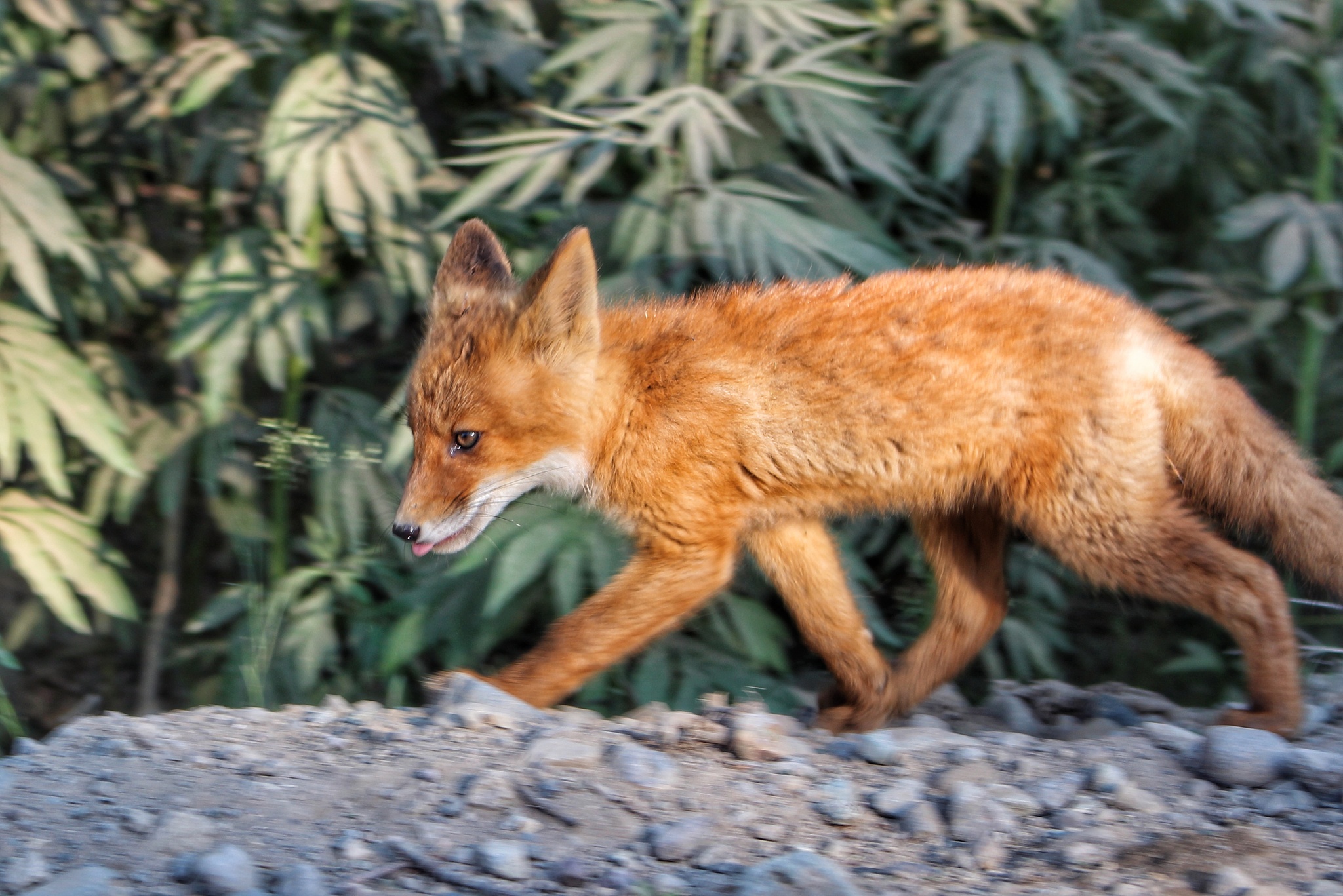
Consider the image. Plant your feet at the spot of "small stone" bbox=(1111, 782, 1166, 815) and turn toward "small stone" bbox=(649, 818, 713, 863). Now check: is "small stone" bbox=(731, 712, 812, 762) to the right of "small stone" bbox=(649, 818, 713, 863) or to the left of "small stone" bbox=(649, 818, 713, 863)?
right

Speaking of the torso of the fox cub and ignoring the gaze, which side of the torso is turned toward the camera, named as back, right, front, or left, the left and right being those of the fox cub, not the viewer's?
left

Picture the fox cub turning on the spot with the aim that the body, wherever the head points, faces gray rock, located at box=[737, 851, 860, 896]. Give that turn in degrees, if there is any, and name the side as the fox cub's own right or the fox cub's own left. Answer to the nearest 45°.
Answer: approximately 90° to the fox cub's own left

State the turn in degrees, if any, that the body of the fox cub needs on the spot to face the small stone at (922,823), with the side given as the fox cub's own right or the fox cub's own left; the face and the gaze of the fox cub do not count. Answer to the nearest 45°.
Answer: approximately 90° to the fox cub's own left

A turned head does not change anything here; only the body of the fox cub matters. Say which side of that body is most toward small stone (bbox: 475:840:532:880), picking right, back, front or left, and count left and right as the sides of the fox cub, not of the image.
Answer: left

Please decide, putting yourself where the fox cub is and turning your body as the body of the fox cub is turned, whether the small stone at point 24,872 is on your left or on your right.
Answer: on your left

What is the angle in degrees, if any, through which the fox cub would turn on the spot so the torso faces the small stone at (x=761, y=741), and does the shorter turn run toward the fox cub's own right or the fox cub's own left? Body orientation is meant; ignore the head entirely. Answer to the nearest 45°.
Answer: approximately 90° to the fox cub's own left

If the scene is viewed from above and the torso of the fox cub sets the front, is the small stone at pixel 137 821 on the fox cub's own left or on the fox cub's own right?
on the fox cub's own left

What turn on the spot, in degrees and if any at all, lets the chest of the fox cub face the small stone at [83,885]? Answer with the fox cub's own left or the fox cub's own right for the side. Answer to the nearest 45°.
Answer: approximately 45° to the fox cub's own left

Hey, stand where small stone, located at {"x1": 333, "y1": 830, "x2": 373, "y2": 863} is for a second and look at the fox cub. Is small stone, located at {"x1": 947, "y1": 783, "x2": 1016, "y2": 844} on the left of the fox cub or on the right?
right
